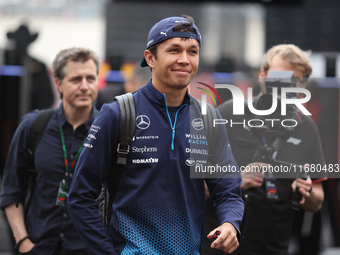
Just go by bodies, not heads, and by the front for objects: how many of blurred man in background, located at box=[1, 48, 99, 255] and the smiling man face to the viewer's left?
0

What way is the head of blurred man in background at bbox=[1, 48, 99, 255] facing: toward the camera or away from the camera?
toward the camera

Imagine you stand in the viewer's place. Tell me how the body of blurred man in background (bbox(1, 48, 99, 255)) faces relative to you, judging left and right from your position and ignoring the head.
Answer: facing the viewer and to the right of the viewer

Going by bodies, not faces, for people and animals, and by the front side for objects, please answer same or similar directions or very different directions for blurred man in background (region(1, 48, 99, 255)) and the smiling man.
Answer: same or similar directions

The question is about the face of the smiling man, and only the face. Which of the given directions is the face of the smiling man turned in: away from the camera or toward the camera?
toward the camera

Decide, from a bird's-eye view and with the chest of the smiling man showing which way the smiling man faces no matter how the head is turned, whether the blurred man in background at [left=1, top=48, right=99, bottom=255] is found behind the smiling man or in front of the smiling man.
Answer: behind
